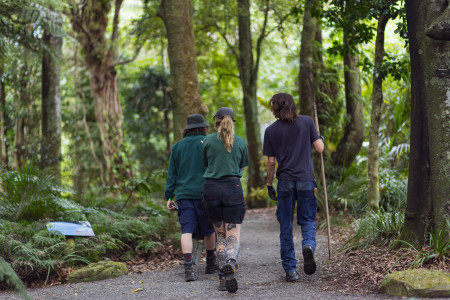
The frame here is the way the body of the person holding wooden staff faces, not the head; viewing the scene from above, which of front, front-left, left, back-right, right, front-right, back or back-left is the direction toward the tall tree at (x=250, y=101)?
front

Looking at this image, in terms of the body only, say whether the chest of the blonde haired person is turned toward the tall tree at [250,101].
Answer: yes

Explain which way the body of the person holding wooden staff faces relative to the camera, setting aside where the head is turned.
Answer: away from the camera

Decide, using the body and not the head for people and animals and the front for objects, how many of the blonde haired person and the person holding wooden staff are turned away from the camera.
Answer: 2

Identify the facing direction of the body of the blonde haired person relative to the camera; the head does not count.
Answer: away from the camera

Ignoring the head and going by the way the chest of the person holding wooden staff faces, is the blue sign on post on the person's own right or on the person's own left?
on the person's own left

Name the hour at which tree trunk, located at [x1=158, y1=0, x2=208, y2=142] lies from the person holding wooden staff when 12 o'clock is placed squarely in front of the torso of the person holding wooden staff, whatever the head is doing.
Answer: The tree trunk is roughly at 11 o'clock from the person holding wooden staff.

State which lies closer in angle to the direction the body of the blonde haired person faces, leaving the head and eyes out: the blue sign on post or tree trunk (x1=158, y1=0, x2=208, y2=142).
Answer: the tree trunk

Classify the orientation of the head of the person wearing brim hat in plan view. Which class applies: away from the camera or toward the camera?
away from the camera

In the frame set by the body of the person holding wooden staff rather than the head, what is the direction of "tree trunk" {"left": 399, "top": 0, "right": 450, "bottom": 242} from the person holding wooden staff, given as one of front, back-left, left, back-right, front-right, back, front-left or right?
right

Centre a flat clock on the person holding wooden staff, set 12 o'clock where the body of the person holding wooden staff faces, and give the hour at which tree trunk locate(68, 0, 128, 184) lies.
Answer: The tree trunk is roughly at 11 o'clock from the person holding wooden staff.

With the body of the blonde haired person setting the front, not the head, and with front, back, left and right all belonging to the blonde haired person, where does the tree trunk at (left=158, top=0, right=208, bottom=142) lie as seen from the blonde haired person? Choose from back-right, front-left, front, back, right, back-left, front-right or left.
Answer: front

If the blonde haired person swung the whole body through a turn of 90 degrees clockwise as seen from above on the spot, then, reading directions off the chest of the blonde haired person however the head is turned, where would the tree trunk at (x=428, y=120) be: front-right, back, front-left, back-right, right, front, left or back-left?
front

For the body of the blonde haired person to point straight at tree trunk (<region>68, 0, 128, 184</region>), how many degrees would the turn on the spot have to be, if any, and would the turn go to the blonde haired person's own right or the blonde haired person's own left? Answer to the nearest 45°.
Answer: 0° — they already face it

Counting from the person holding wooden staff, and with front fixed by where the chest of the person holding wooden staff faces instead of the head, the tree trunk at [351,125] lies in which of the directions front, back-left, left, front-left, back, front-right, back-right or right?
front
